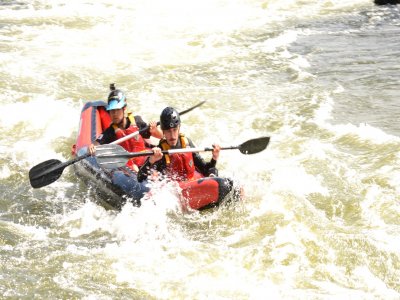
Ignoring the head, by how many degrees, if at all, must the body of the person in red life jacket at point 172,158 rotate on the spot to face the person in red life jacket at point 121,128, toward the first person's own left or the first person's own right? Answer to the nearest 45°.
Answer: approximately 135° to the first person's own right

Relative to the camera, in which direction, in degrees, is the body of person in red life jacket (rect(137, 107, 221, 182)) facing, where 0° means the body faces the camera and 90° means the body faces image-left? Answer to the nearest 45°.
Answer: approximately 0°
